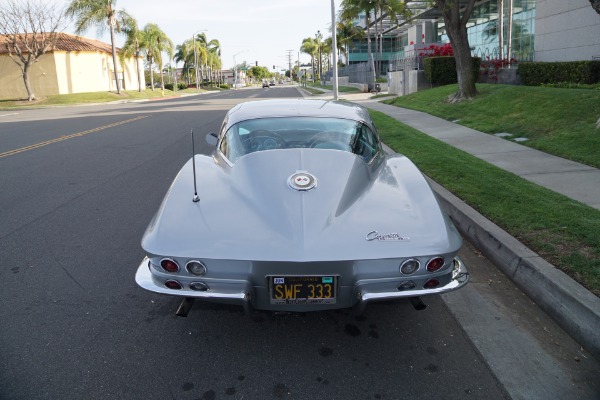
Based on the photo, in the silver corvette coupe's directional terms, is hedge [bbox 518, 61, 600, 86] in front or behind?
in front

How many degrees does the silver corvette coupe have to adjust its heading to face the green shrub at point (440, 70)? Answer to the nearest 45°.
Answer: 0° — it already faces it

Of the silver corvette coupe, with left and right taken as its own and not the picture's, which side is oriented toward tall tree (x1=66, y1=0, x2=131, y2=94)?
front

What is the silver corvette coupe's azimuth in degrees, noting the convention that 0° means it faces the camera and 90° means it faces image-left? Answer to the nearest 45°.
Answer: approximately 180°

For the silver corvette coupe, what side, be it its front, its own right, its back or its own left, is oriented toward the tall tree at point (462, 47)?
front

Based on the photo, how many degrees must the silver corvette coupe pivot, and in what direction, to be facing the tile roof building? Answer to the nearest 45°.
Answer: approximately 45° to its left

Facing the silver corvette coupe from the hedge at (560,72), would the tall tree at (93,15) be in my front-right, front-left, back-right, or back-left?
back-right
